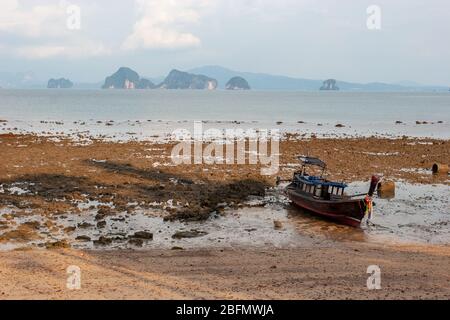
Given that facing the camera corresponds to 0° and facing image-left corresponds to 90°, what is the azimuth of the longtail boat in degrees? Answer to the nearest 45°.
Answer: approximately 315°

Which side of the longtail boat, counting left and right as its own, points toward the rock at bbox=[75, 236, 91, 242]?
right

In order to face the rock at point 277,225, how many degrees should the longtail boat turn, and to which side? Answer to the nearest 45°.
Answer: approximately 90° to its right

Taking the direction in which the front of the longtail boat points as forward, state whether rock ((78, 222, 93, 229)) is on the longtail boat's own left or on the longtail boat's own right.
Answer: on the longtail boat's own right

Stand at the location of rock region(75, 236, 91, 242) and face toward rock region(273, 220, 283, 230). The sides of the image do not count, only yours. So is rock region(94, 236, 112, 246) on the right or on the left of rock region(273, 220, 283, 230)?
right

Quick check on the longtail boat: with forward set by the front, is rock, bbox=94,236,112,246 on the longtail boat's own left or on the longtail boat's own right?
on the longtail boat's own right

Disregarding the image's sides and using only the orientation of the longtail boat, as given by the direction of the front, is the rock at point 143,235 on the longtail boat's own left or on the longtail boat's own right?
on the longtail boat's own right

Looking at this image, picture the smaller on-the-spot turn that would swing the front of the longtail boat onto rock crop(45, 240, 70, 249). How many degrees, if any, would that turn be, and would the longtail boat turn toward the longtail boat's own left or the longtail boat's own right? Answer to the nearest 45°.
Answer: approximately 90° to the longtail boat's own right
